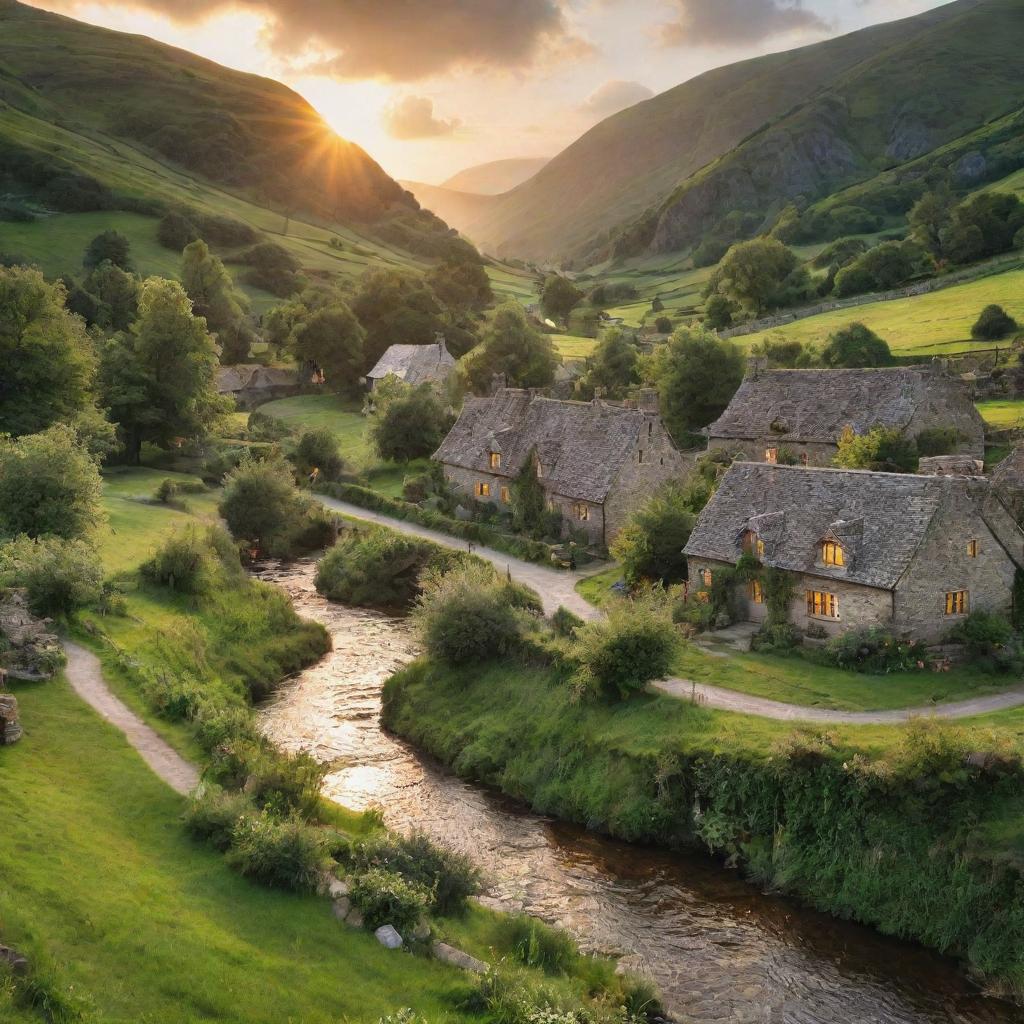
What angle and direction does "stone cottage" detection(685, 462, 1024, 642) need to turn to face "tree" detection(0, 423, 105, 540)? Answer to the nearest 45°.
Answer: approximately 45° to its right

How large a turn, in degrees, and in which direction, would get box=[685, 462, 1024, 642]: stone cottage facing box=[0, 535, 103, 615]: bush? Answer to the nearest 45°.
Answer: approximately 45° to its right

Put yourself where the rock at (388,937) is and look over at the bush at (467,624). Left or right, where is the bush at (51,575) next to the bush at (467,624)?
left

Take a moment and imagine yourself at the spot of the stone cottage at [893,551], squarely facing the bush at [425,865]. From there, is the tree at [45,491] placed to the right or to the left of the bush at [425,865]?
right

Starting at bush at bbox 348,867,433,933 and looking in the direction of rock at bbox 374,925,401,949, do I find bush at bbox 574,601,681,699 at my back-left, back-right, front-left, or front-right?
back-left

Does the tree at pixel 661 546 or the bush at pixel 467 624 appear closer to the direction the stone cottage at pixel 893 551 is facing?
the bush

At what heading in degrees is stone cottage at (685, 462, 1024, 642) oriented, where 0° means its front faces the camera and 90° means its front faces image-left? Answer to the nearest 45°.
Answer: approximately 45°

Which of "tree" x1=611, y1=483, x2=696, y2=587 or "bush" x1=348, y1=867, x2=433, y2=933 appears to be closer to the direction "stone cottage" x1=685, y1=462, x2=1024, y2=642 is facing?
the bush

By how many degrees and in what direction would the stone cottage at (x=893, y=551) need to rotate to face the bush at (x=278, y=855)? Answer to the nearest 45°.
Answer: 0° — it already faces it

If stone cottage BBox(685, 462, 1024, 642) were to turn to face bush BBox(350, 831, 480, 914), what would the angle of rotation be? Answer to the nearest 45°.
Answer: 0° — it already faces it

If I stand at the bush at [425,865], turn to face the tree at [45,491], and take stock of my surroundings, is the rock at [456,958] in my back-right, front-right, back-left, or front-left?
back-left
